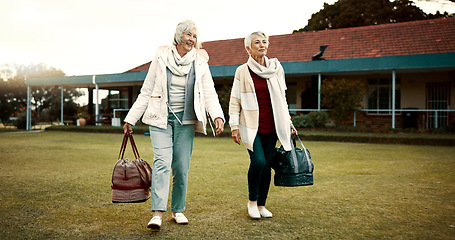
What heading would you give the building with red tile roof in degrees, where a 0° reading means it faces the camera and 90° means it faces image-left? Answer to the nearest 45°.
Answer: approximately 45°

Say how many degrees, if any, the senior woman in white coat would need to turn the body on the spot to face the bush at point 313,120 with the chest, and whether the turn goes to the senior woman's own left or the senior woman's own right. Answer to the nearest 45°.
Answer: approximately 135° to the senior woman's own left

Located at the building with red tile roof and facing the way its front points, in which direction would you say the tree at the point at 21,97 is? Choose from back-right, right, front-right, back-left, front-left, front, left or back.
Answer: right

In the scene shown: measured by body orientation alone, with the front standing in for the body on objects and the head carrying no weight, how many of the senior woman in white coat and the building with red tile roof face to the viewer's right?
0

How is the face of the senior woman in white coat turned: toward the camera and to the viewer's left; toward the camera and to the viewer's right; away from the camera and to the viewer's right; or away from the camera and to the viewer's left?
toward the camera and to the viewer's right

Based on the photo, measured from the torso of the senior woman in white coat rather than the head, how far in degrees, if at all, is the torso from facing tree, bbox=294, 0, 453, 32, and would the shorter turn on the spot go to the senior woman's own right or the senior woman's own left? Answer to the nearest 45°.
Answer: approximately 135° to the senior woman's own left

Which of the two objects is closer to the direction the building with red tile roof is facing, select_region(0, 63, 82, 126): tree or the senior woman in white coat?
the senior woman in white coat

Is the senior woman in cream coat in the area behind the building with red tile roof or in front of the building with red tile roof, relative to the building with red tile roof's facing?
in front

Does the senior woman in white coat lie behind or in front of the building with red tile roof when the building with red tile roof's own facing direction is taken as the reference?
in front
